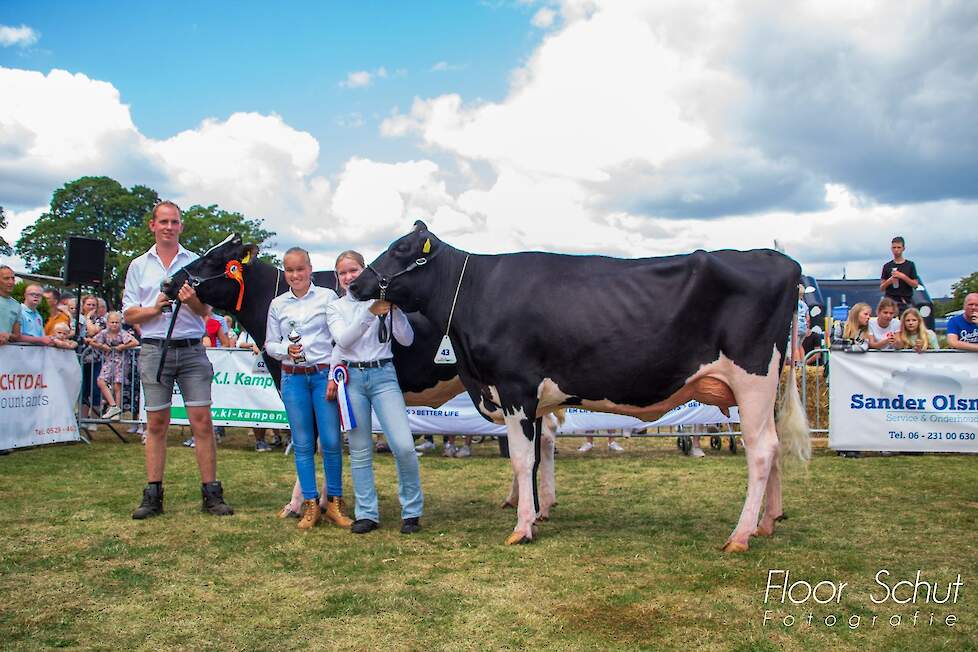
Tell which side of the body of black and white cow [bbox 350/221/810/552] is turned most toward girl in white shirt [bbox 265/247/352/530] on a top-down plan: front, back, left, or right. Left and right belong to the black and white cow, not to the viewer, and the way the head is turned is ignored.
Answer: front

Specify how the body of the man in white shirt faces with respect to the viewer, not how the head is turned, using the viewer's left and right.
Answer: facing the viewer

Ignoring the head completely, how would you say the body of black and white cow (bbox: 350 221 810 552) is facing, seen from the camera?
to the viewer's left

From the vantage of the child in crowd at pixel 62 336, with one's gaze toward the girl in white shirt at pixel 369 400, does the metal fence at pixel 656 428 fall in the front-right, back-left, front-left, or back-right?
front-left

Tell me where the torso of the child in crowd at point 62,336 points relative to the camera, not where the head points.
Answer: toward the camera

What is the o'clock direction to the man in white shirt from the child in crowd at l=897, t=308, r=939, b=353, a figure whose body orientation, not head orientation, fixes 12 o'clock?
The man in white shirt is roughly at 1 o'clock from the child in crowd.

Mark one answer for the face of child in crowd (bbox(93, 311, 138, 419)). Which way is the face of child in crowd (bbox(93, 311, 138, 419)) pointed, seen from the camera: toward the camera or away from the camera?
toward the camera

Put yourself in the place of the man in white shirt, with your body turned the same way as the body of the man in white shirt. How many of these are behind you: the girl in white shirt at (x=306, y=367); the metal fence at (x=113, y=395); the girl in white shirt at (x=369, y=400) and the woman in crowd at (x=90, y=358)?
2

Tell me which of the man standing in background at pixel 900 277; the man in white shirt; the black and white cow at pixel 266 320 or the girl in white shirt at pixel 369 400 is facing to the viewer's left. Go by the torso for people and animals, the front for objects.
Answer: the black and white cow

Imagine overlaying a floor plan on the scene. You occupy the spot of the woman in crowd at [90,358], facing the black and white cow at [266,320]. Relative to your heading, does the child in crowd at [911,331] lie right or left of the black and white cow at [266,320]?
left

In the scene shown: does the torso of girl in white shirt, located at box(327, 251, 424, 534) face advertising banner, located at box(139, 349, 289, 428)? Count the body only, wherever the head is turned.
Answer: no

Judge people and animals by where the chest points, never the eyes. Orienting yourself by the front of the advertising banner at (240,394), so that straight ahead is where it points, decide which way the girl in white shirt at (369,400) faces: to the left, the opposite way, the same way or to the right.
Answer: the same way

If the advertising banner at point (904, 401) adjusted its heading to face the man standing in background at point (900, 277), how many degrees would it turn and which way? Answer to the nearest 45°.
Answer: approximately 180°

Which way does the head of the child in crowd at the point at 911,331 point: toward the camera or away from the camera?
toward the camera

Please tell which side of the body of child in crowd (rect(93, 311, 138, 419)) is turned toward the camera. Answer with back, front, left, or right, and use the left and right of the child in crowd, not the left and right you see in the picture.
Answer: front

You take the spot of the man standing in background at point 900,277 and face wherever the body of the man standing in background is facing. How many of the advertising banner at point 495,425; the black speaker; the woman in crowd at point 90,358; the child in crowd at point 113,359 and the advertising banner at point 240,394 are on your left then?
0

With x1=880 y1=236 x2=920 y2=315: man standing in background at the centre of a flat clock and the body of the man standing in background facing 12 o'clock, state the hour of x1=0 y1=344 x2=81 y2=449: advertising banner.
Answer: The advertising banner is roughly at 2 o'clock from the man standing in background.

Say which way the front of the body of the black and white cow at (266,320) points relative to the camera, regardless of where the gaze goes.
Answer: to the viewer's left
